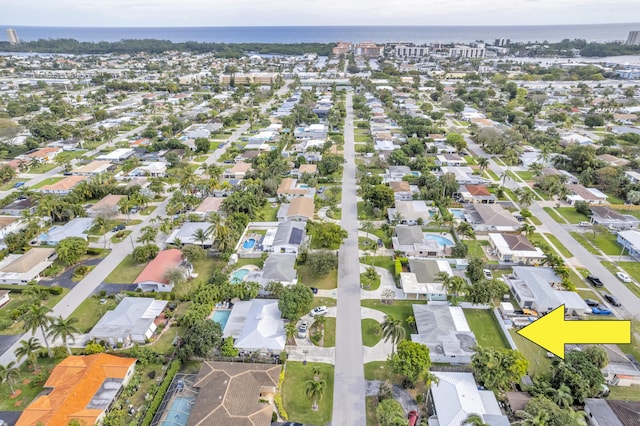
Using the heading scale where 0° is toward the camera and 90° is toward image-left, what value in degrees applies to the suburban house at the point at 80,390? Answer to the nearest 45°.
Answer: approximately 90°

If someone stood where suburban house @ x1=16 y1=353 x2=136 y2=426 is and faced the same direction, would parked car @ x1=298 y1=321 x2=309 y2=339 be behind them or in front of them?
behind

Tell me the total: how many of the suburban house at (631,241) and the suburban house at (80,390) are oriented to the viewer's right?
0

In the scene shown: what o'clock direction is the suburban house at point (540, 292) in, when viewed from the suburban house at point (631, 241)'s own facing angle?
the suburban house at point (540, 292) is roughly at 11 o'clock from the suburban house at point (631, 241).

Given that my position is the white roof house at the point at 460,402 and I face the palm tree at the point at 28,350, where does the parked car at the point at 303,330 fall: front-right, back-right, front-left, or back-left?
front-right

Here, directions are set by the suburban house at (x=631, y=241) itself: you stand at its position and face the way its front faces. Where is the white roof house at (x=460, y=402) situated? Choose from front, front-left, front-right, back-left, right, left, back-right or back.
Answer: front-left

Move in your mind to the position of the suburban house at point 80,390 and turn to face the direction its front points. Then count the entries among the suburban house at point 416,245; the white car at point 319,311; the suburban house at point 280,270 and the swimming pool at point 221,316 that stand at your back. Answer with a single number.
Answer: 4

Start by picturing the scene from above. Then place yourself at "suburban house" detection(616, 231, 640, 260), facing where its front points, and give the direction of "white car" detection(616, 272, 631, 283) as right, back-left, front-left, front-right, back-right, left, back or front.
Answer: front-left

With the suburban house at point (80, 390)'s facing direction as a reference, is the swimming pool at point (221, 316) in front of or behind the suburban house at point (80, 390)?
behind

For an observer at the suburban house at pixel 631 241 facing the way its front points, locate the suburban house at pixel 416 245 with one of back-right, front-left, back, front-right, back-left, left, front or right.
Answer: front

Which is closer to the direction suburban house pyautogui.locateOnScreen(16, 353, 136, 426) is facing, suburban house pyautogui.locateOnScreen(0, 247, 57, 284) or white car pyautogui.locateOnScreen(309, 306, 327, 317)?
the suburban house

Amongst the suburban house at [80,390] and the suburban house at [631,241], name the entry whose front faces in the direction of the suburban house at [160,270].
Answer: the suburban house at [631,241]

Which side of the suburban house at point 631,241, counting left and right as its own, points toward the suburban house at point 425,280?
front

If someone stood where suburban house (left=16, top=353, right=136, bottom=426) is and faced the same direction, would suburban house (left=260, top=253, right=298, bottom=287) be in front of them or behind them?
behind

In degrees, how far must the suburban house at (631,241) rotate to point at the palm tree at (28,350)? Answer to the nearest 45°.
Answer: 0° — it already faces it

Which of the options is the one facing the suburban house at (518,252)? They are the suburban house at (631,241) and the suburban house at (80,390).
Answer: the suburban house at (631,241)
